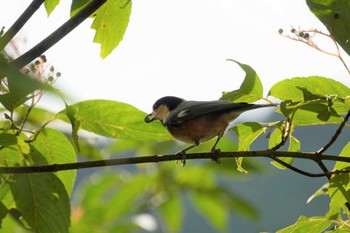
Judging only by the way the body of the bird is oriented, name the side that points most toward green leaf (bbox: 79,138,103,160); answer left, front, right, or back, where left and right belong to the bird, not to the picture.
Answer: front

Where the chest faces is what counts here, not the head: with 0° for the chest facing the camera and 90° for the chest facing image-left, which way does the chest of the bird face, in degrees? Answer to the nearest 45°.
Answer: approximately 90°

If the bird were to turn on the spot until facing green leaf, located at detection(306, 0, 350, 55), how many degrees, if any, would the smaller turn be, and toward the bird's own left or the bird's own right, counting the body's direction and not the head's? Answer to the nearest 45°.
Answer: approximately 135° to the bird's own left

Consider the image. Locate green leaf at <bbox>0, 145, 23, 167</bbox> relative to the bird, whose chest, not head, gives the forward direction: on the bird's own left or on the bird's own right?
on the bird's own left
